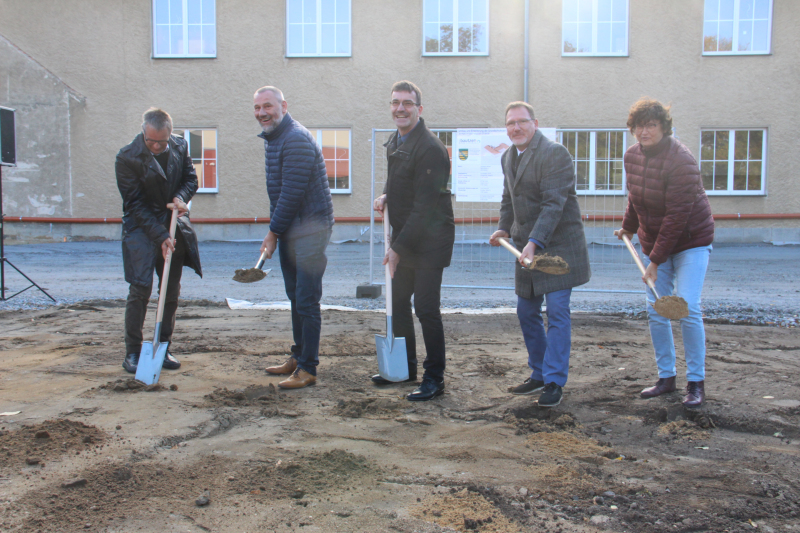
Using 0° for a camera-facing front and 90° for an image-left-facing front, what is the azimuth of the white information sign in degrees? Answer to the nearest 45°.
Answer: approximately 0°

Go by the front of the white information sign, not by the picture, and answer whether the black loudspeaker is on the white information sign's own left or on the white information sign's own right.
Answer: on the white information sign's own right

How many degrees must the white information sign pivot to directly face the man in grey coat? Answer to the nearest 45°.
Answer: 0° — it already faces them

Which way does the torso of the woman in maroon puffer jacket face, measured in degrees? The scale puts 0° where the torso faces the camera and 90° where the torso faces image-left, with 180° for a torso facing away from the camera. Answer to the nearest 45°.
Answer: approximately 45°

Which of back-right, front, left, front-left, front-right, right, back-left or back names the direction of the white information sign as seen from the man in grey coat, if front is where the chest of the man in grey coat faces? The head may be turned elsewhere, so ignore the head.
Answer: back-right

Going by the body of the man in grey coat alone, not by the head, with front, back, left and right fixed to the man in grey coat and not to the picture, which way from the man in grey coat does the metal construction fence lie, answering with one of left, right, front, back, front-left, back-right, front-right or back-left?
back-right

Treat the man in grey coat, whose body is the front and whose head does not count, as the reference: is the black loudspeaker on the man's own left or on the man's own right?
on the man's own right

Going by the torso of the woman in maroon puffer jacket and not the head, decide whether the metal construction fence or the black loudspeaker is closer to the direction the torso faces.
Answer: the black loudspeaker
